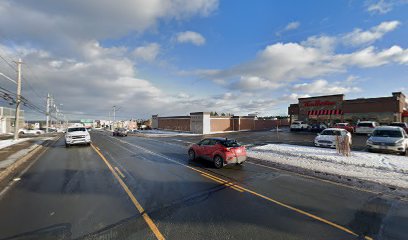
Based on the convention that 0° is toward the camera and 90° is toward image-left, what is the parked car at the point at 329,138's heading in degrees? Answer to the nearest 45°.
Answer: approximately 45°

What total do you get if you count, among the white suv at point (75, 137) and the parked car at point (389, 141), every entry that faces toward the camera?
2

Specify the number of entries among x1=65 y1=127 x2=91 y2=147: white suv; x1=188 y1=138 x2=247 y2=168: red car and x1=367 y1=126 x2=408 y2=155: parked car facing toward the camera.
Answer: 2

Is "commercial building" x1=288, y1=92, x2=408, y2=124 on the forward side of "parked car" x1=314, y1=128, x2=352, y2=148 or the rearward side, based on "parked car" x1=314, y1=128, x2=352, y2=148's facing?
on the rearward side

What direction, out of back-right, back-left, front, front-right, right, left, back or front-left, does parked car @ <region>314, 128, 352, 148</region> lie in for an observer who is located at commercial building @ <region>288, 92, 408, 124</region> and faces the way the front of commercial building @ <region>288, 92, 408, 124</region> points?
front-left

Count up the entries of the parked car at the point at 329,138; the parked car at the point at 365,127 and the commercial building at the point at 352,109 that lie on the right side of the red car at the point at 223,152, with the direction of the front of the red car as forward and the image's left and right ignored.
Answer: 3

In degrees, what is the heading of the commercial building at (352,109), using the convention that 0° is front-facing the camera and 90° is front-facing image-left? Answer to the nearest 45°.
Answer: approximately 45°

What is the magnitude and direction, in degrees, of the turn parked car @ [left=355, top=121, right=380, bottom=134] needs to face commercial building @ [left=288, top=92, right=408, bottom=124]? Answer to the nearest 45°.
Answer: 0° — it already faces it

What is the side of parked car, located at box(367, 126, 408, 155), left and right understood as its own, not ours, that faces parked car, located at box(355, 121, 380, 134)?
back

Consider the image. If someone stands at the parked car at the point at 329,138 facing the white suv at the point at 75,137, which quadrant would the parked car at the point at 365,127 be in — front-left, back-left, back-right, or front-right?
back-right
